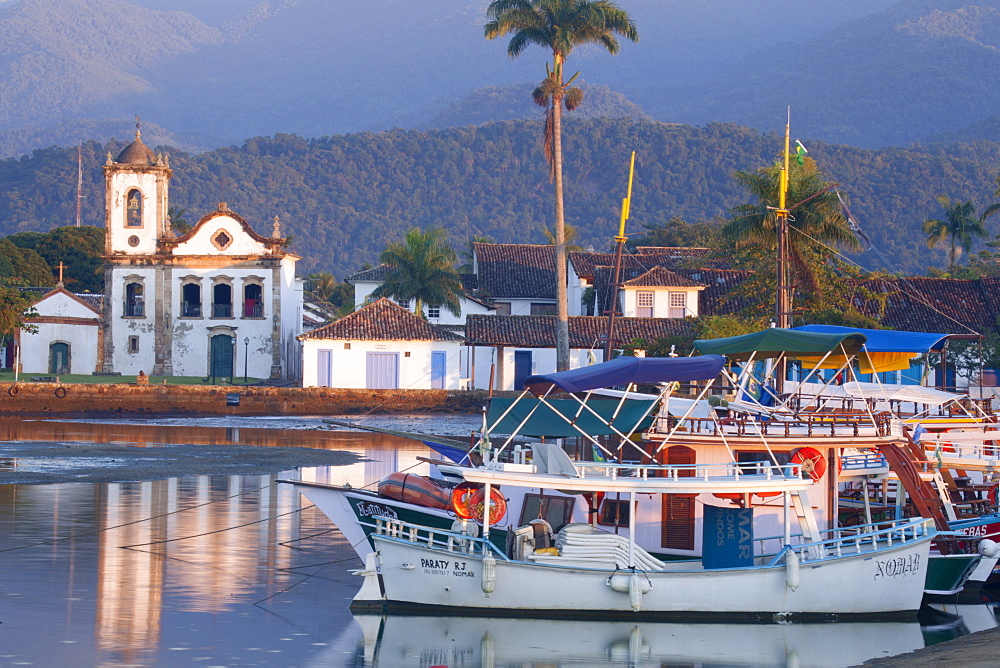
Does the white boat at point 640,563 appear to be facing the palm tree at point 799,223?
no

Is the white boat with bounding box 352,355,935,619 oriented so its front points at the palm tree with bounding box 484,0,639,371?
no

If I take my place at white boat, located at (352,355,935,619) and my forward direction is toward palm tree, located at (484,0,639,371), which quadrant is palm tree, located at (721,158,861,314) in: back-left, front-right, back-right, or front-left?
front-right
